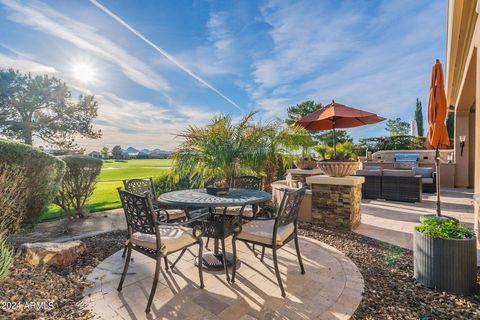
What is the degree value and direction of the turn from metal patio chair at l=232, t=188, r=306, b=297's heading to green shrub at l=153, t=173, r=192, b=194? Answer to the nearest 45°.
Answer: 0° — it already faces it

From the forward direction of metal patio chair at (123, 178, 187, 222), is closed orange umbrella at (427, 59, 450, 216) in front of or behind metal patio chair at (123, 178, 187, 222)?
in front

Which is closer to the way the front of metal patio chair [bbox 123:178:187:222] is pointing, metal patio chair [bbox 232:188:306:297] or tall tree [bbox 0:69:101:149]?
the metal patio chair

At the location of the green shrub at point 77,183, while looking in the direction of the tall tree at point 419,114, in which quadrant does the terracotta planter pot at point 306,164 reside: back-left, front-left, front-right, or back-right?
front-right

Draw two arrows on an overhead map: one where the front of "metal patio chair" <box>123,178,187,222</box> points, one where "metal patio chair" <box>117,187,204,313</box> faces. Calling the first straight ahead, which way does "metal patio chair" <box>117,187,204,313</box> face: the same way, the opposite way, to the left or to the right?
to the left

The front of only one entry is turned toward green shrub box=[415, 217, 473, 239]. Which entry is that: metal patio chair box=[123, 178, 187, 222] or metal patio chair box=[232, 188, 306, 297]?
metal patio chair box=[123, 178, 187, 222]

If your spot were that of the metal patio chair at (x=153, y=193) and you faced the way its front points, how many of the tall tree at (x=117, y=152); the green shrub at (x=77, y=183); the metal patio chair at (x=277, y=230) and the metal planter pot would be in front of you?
2

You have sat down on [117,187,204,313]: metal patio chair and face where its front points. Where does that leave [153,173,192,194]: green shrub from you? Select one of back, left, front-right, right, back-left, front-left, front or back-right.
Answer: front-left

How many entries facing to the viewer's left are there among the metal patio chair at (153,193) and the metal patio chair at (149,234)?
0

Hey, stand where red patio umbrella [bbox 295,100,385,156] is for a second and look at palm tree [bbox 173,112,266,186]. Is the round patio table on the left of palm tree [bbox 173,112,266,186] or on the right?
left

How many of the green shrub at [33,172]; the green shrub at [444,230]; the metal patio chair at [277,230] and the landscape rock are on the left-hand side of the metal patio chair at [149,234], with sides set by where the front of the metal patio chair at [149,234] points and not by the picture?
2

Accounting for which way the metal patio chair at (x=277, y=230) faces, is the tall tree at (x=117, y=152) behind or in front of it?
in front

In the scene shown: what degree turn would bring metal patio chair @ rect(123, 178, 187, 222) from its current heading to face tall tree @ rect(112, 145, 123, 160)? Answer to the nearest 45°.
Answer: approximately 135° to its left

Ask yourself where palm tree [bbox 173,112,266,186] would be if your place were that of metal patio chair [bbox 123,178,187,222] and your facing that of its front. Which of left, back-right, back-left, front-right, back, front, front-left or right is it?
left

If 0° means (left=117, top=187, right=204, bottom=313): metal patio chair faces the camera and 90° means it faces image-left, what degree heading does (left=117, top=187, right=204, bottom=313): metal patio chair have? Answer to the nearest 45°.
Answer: approximately 225°

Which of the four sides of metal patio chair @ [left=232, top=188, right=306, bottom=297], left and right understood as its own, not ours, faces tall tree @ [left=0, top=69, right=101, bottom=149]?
front

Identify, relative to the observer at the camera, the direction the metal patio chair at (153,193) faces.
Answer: facing the viewer and to the right of the viewer

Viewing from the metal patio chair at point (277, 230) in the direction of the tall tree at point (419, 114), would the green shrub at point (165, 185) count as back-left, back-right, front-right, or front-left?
front-left

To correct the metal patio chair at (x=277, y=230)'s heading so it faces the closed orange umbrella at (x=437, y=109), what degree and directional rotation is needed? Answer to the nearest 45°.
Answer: approximately 90° to its right

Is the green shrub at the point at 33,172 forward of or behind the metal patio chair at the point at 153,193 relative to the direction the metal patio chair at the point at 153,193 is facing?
behind

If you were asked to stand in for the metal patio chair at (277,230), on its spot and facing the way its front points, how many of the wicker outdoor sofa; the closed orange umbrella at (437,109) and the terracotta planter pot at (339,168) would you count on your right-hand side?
3

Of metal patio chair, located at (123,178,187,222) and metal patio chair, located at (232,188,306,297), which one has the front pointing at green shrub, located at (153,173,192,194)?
metal patio chair, located at (232,188,306,297)
